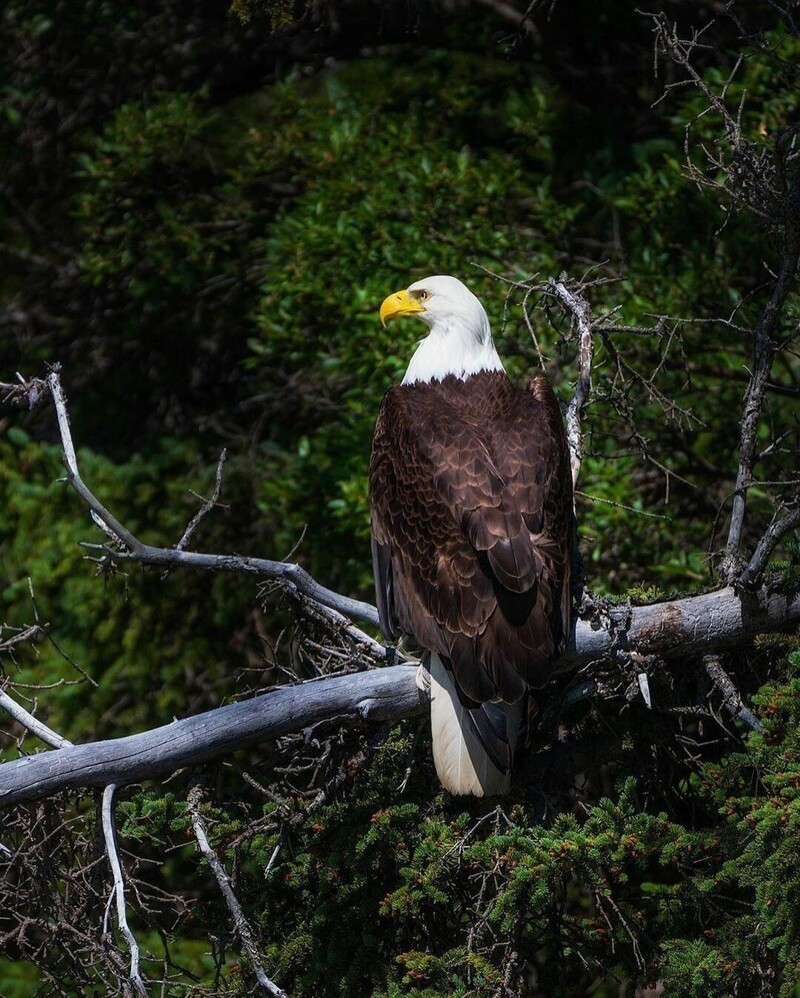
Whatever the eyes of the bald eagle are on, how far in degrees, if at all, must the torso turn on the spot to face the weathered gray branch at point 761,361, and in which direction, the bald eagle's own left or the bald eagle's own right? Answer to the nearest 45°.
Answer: approximately 135° to the bald eagle's own right

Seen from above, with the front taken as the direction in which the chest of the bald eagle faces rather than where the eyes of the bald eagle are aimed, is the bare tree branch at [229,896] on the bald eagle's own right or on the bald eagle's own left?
on the bald eagle's own left

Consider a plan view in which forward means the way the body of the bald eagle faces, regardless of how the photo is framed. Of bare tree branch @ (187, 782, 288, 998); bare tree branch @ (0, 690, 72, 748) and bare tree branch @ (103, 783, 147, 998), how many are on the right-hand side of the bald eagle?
0

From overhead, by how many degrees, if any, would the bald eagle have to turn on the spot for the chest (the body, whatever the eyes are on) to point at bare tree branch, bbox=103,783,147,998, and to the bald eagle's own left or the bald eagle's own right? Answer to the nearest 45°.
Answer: approximately 90° to the bald eagle's own left

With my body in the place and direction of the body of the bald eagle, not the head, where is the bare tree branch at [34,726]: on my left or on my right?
on my left

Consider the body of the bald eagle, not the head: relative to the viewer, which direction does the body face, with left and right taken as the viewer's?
facing away from the viewer and to the left of the viewer
